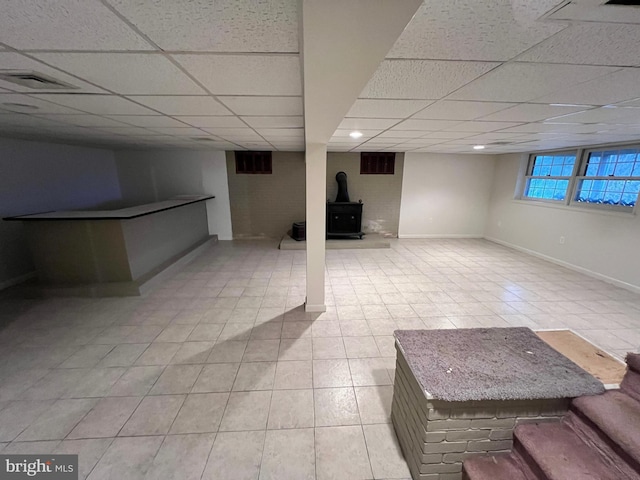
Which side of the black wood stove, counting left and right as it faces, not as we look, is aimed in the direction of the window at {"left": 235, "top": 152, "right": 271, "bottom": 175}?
right

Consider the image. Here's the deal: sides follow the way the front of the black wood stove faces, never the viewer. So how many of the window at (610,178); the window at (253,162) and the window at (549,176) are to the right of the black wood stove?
1

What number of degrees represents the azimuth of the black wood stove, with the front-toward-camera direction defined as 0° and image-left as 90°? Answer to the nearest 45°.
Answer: approximately 0°

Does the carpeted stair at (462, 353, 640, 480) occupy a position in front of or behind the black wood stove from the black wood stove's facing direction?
in front

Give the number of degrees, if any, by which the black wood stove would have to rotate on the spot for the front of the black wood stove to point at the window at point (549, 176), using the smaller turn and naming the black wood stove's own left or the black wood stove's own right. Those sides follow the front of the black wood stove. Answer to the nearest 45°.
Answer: approximately 90° to the black wood stove's own left

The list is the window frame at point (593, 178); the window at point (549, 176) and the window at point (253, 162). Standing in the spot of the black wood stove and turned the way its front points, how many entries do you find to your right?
1

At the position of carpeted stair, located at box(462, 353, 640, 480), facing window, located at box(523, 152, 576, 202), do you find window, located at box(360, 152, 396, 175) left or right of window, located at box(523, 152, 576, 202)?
left

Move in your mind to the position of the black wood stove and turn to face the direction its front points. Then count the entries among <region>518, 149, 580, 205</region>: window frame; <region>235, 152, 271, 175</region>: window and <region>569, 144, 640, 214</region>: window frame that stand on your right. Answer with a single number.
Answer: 1

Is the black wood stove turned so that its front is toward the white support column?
yes

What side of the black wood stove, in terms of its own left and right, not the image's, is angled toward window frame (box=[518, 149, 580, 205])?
left

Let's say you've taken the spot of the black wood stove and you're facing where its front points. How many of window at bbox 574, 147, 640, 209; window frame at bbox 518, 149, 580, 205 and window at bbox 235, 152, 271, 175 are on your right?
1
